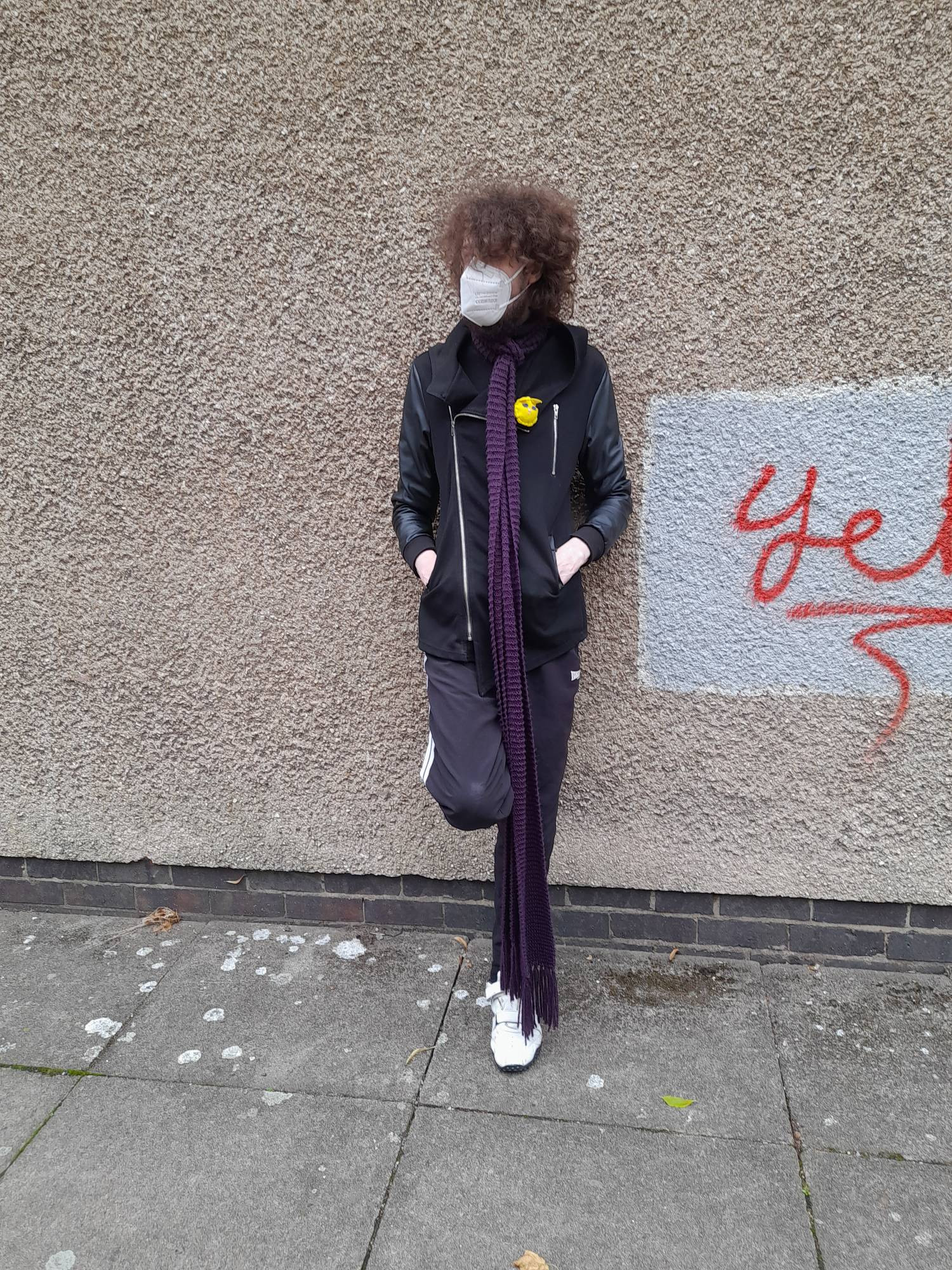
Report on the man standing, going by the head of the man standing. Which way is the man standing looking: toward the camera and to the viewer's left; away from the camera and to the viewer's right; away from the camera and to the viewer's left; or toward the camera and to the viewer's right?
toward the camera and to the viewer's left

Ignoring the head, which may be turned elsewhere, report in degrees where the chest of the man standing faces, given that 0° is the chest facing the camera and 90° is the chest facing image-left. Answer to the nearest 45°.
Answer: approximately 0°
